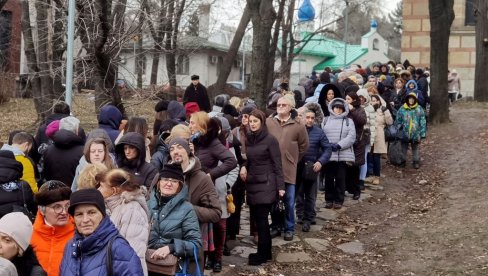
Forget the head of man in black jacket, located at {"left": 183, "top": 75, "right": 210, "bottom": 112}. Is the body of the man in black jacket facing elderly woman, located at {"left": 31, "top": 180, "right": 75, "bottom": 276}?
yes

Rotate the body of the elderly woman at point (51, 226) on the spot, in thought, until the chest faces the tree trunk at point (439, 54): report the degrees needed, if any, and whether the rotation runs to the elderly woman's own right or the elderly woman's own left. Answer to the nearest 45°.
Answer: approximately 90° to the elderly woman's own left

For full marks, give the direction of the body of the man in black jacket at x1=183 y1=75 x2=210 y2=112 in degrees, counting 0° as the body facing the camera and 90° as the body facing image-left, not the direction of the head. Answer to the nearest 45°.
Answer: approximately 0°

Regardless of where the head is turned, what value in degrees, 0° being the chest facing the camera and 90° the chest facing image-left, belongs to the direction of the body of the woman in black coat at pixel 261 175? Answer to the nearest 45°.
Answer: approximately 45°

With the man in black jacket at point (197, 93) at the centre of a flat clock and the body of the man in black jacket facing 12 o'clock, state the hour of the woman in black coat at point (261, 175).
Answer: The woman in black coat is roughly at 12 o'clock from the man in black jacket.

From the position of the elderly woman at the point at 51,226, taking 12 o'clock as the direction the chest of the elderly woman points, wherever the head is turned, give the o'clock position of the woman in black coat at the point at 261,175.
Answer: The woman in black coat is roughly at 9 o'clock from the elderly woman.

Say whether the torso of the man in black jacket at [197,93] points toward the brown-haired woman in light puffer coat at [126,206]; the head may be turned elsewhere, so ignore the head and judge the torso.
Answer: yes
